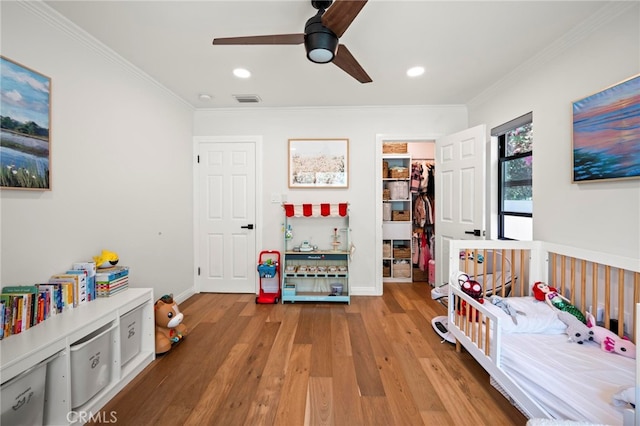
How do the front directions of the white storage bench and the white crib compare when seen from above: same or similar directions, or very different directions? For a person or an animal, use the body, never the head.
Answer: very different directions

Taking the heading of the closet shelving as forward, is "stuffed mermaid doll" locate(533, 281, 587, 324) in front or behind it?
in front

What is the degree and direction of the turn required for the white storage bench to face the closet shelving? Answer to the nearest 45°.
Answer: approximately 45° to its left

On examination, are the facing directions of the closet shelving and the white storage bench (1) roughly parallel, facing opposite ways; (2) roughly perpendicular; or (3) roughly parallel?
roughly perpendicular

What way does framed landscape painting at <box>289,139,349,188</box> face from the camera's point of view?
toward the camera

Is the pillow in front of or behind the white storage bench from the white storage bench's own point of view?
in front

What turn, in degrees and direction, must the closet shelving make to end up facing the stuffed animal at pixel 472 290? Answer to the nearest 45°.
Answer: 0° — it already faces it

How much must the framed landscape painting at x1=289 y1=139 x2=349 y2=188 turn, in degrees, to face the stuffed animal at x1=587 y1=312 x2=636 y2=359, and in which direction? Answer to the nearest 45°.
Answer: approximately 45° to its left

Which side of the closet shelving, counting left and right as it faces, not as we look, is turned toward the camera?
front

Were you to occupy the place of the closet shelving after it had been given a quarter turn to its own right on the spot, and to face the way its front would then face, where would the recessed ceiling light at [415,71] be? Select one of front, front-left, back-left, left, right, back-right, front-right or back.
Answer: left

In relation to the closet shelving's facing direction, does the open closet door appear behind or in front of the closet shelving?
in front

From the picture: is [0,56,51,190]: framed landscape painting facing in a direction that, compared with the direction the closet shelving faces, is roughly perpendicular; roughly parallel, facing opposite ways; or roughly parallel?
roughly perpendicular

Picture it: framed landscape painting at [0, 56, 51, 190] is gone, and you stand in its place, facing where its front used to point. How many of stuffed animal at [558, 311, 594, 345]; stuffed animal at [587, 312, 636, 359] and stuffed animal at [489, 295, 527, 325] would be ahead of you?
3

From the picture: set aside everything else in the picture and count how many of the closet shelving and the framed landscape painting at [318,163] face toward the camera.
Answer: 2
